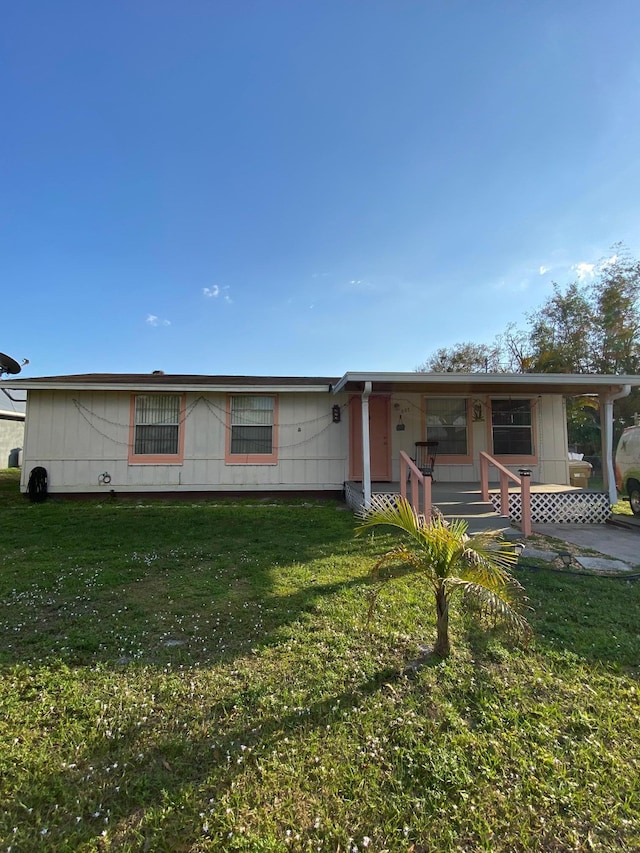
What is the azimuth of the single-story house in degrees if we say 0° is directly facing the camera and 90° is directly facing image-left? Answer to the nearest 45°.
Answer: approximately 0°

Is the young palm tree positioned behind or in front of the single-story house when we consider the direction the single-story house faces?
in front

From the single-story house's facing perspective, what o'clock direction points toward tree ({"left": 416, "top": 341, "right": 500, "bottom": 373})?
The tree is roughly at 7 o'clock from the single-story house.

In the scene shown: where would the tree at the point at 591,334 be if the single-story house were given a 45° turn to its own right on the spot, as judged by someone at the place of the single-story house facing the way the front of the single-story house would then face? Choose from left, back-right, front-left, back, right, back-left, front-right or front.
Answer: back

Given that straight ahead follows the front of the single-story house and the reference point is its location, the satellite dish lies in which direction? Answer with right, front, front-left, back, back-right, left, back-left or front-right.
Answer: right

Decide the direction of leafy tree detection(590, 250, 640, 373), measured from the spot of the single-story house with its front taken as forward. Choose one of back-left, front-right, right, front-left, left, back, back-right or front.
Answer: back-left

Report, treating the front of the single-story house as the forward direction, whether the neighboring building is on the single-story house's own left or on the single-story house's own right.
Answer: on the single-story house's own right

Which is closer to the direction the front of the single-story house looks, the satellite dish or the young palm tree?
the young palm tree
